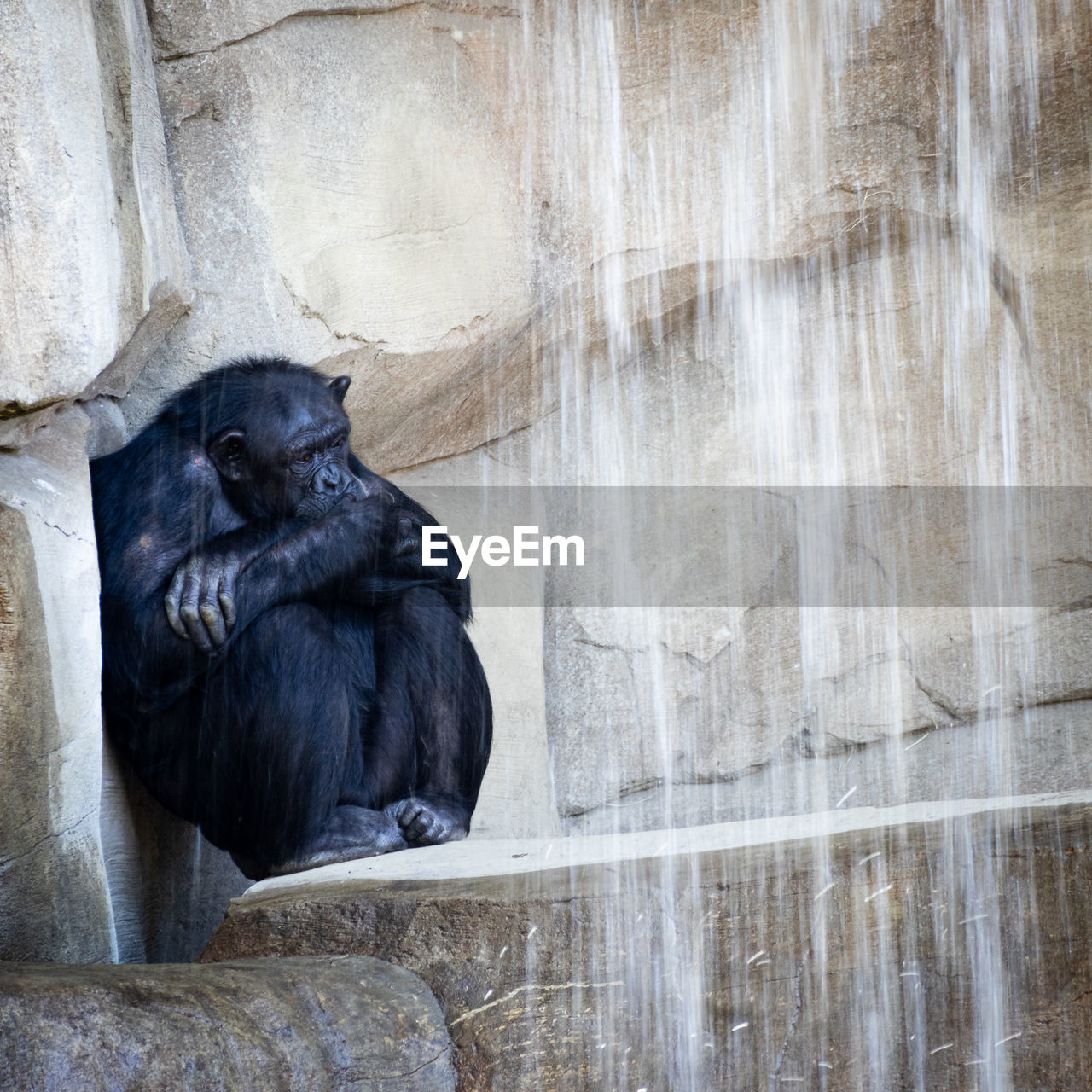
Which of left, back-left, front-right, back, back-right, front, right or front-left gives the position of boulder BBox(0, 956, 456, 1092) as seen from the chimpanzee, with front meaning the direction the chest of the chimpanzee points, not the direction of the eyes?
front-right

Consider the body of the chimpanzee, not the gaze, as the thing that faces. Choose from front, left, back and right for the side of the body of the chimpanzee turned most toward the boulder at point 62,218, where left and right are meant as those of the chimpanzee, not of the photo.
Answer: right
